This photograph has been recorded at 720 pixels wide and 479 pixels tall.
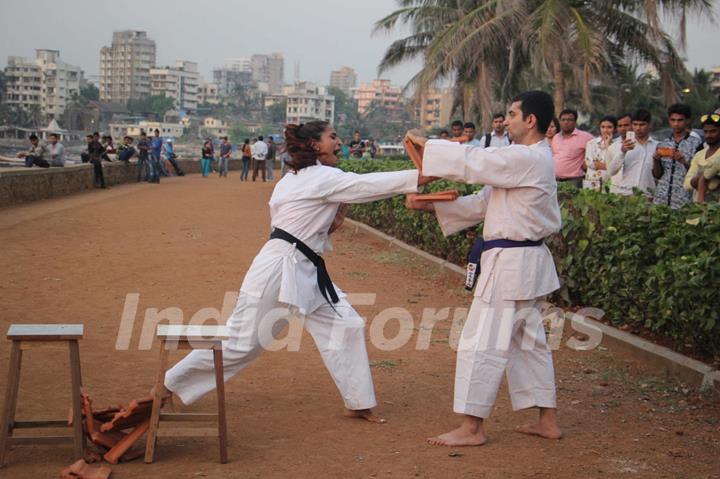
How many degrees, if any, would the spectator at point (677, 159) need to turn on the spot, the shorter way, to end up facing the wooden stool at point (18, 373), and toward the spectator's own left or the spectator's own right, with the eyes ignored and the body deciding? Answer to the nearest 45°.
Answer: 0° — they already face it

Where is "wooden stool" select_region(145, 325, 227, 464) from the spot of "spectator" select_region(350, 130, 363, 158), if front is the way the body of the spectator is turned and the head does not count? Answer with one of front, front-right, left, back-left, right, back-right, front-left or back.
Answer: front

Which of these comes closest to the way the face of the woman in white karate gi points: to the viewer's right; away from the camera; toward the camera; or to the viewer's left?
to the viewer's right

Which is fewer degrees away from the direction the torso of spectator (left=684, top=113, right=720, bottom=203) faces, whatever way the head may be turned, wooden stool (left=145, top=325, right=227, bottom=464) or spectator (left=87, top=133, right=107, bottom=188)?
the wooden stool

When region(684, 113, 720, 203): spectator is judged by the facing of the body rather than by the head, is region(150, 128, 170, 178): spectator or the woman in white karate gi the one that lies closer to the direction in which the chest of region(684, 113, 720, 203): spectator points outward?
the woman in white karate gi

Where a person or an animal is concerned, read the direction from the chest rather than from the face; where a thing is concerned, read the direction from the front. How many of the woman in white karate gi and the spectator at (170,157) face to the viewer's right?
1

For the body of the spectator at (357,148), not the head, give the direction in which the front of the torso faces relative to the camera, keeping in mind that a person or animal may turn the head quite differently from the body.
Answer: toward the camera

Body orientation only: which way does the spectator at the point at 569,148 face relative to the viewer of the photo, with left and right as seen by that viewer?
facing the viewer and to the left of the viewer

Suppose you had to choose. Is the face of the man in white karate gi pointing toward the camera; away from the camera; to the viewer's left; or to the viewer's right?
to the viewer's left

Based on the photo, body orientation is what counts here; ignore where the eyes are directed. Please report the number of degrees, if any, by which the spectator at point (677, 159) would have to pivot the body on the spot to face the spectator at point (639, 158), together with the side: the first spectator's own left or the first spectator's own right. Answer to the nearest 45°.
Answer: approximately 90° to the first spectator's own right

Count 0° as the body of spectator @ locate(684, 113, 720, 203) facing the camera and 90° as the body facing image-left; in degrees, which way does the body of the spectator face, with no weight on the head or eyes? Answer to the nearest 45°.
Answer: approximately 45°

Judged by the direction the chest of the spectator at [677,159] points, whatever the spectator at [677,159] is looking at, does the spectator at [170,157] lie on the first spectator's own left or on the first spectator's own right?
on the first spectator's own right
